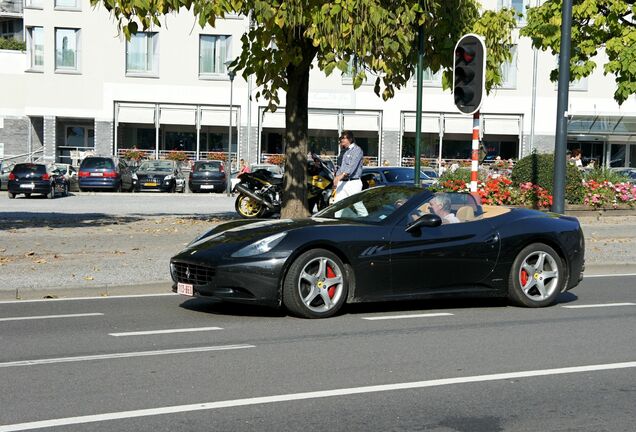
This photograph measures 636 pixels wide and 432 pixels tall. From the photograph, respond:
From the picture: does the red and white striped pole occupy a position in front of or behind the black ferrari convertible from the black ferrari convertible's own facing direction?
behind

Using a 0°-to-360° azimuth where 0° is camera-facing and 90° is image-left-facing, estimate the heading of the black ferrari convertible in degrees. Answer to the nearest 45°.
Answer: approximately 45°

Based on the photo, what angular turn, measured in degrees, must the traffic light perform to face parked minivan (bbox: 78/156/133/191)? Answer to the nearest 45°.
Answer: approximately 90° to its right

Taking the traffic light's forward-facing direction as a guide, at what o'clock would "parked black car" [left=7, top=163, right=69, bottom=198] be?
The parked black car is roughly at 3 o'clock from the traffic light.

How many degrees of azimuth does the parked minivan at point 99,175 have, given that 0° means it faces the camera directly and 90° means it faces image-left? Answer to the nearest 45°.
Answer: approximately 180°
